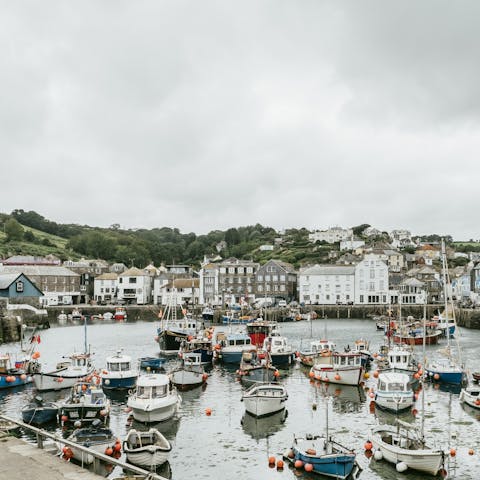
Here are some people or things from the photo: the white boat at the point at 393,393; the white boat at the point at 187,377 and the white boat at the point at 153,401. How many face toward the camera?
3

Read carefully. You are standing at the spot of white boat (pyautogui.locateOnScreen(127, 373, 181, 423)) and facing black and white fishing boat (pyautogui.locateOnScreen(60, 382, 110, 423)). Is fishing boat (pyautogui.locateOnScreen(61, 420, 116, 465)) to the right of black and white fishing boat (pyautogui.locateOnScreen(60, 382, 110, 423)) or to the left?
left

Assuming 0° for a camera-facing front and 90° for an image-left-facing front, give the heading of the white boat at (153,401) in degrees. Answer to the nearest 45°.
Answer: approximately 0°

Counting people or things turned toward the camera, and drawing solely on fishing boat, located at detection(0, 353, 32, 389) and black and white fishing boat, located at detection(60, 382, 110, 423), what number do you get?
0

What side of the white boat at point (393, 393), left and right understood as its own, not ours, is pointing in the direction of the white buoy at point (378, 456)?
front

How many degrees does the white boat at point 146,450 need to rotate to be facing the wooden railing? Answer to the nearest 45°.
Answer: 0° — it already faces it

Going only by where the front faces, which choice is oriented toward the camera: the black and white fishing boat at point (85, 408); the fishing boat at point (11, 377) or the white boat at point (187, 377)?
the white boat at point (187, 377)

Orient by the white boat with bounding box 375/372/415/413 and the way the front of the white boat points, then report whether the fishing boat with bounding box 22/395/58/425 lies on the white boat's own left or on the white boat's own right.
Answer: on the white boat's own right

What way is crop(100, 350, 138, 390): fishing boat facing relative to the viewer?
toward the camera

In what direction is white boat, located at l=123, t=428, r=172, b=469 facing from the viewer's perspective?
toward the camera

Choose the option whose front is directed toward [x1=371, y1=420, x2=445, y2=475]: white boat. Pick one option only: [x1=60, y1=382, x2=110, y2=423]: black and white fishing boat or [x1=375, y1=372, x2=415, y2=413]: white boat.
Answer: [x1=375, y1=372, x2=415, y2=413]: white boat

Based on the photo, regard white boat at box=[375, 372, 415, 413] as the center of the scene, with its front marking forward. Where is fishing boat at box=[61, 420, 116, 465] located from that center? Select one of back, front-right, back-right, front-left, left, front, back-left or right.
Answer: front-right

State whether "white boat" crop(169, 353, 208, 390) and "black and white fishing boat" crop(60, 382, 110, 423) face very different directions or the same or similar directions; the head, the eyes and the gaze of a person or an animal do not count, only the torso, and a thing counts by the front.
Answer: very different directions
